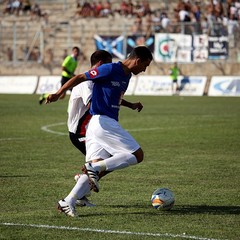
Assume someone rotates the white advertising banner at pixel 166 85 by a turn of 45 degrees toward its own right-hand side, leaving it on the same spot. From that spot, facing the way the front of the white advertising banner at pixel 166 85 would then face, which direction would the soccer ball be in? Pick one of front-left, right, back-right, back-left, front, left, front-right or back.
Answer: front-left

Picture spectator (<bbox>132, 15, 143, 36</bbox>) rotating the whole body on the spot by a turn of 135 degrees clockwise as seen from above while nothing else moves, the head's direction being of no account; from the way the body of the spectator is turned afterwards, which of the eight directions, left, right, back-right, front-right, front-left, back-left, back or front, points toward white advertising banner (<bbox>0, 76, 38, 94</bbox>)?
front-left

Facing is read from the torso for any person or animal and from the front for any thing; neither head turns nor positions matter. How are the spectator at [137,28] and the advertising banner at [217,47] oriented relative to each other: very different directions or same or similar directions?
same or similar directions

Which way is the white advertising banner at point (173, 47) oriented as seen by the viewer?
toward the camera

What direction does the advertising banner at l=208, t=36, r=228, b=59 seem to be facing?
toward the camera

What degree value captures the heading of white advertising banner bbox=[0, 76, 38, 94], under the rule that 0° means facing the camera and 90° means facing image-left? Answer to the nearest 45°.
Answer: approximately 0°

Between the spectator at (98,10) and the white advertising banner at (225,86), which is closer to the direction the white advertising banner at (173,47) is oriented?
the white advertising banner

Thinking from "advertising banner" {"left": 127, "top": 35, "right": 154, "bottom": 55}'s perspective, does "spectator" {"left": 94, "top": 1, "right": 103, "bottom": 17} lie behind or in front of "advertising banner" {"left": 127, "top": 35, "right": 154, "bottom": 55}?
behind

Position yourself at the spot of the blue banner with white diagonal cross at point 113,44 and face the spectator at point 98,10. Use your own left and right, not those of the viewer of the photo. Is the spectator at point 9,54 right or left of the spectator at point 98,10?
left

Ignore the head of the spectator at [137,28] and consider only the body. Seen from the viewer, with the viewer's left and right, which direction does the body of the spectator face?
facing the viewer

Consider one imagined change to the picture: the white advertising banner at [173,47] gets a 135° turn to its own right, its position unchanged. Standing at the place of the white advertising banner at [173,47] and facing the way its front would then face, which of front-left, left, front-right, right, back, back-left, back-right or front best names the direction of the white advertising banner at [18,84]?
front-left

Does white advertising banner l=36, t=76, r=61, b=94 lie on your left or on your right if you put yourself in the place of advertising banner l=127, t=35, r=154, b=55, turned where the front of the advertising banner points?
on your right

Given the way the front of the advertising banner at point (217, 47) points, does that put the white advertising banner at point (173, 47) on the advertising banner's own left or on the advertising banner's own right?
on the advertising banner's own right

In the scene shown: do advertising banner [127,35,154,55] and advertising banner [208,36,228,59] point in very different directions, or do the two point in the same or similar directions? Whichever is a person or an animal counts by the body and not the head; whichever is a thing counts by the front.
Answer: same or similar directions

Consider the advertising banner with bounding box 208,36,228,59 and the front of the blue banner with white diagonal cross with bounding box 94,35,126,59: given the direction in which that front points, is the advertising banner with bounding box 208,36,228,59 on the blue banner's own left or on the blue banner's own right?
on the blue banner's own left
